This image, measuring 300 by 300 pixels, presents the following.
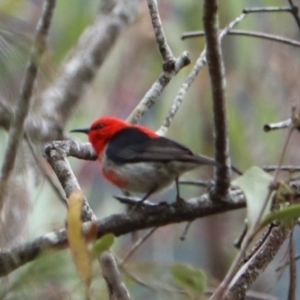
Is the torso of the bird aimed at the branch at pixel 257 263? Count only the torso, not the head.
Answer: no

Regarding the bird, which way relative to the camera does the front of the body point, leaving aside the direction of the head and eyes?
to the viewer's left

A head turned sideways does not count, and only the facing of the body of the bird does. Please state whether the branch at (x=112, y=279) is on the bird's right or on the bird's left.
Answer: on the bird's left

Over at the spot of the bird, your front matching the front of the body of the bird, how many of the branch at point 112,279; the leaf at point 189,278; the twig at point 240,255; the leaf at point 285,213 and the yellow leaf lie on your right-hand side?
0

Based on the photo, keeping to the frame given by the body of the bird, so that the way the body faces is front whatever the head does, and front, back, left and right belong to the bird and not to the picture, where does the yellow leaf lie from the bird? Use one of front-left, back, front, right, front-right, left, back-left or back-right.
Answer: left

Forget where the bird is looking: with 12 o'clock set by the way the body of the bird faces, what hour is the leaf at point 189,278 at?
The leaf is roughly at 9 o'clock from the bird.

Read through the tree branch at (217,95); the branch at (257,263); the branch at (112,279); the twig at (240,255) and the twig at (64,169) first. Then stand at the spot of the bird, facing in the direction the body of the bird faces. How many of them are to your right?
0

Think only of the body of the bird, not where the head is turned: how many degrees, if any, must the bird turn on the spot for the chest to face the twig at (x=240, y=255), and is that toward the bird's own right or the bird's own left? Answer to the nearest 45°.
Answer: approximately 180°

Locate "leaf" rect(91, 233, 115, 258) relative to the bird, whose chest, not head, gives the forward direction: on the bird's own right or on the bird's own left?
on the bird's own left
